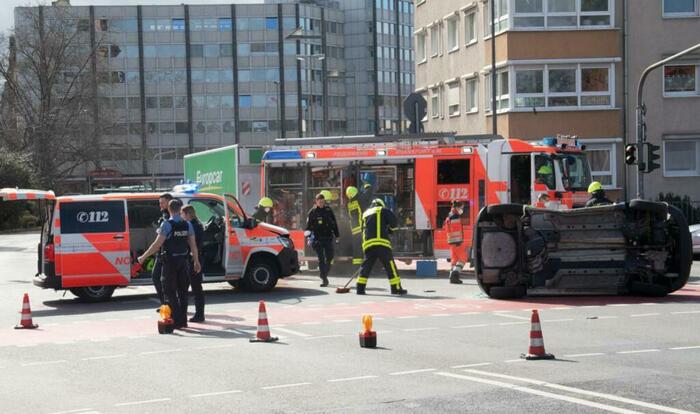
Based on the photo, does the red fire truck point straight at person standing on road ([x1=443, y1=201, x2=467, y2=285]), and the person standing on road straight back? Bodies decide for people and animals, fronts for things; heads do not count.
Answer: no

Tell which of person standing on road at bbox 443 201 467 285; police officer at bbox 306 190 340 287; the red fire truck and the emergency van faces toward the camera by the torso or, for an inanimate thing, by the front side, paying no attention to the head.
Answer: the police officer

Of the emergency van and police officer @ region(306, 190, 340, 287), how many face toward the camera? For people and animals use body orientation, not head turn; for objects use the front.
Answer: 1

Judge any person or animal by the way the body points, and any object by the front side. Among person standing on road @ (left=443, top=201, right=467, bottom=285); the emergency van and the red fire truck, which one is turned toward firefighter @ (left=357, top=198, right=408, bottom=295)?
the emergency van

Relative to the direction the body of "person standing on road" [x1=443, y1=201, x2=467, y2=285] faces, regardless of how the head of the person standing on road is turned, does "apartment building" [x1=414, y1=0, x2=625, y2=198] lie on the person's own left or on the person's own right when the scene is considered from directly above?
on the person's own left

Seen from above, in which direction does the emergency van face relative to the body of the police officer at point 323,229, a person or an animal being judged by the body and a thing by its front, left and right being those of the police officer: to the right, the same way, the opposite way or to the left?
to the left

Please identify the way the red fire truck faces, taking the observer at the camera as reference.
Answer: facing to the right of the viewer

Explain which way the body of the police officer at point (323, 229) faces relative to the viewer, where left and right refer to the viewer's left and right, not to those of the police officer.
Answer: facing the viewer

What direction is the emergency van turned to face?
to the viewer's right

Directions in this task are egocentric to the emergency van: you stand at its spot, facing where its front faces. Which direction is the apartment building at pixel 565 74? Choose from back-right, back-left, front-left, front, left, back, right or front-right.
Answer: front-left

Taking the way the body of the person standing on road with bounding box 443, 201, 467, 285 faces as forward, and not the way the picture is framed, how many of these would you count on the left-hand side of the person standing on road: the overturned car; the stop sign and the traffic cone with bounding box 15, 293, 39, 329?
1

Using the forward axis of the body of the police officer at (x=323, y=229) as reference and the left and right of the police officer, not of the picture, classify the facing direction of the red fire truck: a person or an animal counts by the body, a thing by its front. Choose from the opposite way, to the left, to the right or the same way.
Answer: to the left

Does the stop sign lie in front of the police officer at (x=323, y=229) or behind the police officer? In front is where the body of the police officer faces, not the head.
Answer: behind

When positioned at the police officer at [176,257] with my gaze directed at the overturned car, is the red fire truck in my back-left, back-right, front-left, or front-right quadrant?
front-left

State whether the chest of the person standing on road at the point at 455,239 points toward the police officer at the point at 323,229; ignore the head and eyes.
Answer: no
